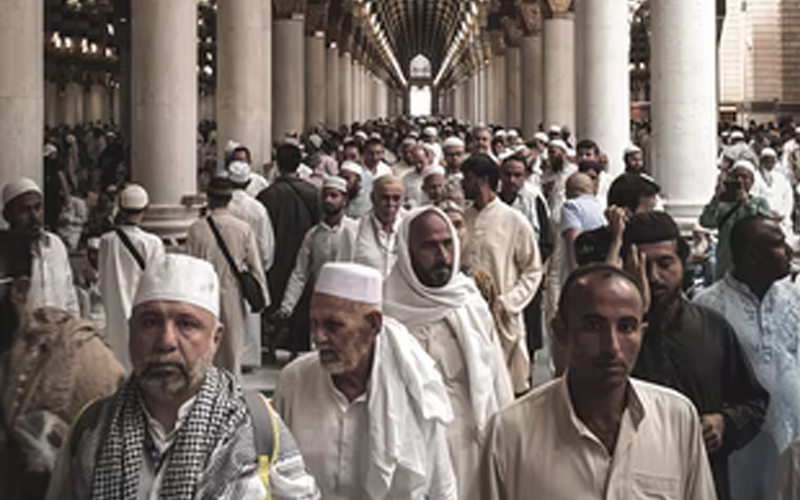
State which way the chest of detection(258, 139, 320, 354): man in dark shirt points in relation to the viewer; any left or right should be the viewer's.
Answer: facing away from the viewer

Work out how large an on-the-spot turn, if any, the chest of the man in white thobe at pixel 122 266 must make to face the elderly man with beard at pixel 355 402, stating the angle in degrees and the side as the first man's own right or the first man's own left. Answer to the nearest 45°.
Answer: approximately 180°

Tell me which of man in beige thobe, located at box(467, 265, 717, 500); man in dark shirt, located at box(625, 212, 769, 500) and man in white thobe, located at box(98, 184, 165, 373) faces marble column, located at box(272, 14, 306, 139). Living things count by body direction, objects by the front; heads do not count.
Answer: man in white thobe, located at box(98, 184, 165, 373)

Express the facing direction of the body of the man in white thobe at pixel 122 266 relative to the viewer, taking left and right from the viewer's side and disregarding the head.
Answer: facing away from the viewer

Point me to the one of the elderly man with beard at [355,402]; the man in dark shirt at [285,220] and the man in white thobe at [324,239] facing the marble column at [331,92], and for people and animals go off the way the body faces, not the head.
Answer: the man in dark shirt

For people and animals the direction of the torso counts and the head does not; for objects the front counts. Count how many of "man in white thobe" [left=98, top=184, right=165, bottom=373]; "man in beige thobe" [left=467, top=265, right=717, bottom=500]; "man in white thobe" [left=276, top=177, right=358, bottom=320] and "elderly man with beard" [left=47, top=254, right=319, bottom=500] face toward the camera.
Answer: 3

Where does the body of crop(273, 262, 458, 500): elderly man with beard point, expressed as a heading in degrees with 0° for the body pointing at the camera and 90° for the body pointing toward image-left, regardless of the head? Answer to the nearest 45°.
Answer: approximately 45°

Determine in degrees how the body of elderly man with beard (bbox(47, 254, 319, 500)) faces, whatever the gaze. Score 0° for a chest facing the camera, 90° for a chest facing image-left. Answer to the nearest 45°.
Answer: approximately 0°
